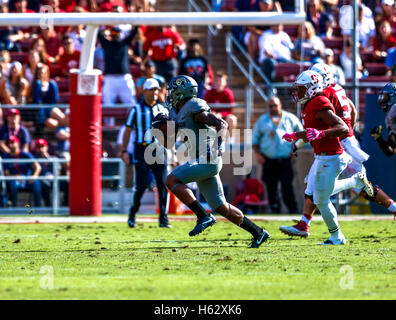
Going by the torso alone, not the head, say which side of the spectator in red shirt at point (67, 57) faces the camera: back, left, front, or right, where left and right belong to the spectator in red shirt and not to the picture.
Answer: front

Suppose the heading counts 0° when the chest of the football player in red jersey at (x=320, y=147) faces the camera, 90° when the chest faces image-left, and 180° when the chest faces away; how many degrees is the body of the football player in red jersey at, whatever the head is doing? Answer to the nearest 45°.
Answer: approximately 90°

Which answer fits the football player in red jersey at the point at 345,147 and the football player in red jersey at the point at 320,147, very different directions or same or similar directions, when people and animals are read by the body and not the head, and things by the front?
same or similar directions

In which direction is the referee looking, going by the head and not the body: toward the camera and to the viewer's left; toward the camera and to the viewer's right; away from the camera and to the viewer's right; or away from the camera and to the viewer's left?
toward the camera and to the viewer's right

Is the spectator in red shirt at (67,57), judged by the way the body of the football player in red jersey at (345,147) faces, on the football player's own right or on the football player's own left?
on the football player's own right

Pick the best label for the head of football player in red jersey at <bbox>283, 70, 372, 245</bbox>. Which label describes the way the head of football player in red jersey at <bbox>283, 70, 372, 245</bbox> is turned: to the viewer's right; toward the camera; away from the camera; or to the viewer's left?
to the viewer's left

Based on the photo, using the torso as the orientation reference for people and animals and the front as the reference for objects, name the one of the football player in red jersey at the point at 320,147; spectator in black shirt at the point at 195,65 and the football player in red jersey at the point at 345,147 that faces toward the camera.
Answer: the spectator in black shirt

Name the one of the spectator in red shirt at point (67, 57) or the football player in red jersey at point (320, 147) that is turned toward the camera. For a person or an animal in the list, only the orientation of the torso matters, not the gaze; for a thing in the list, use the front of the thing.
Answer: the spectator in red shirt

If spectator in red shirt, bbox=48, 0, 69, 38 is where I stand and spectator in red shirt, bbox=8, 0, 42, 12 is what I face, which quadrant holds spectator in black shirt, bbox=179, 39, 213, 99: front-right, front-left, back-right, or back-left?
back-left

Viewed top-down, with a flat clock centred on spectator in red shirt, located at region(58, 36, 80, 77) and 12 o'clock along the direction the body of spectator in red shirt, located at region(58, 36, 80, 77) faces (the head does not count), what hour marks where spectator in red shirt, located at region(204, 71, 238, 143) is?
spectator in red shirt, located at region(204, 71, 238, 143) is roughly at 10 o'clock from spectator in red shirt, located at region(58, 36, 80, 77).

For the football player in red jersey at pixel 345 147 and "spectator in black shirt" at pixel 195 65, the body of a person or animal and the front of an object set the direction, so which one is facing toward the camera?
the spectator in black shirt

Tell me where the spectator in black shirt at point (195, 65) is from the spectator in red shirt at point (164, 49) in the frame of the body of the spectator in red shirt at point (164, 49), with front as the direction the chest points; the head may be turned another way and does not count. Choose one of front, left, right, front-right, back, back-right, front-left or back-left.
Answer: front-left

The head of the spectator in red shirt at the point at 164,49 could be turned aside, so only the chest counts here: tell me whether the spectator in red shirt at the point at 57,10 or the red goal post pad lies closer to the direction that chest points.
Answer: the red goal post pad

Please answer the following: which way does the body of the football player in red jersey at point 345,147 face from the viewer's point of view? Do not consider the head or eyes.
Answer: to the viewer's left

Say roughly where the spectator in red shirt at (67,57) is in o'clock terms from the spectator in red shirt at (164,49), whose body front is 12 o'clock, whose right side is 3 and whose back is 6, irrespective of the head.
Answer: the spectator in red shirt at (67,57) is roughly at 3 o'clock from the spectator in red shirt at (164,49).
